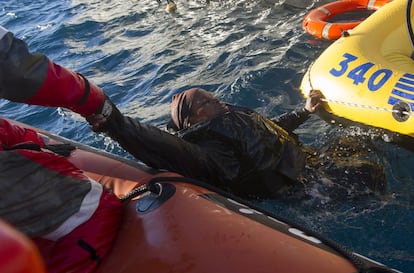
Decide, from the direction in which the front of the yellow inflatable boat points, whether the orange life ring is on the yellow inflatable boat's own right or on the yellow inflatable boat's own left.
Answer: on the yellow inflatable boat's own right

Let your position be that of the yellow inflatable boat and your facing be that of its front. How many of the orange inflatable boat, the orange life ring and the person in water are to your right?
1

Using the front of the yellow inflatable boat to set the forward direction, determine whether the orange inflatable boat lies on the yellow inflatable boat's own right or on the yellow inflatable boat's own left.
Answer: on the yellow inflatable boat's own left

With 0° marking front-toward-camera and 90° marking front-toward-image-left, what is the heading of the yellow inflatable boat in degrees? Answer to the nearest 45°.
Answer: approximately 90°

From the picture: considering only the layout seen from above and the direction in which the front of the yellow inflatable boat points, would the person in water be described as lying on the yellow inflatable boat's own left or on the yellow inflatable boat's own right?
on the yellow inflatable boat's own left

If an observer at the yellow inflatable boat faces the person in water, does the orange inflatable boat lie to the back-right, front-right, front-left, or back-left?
front-left
